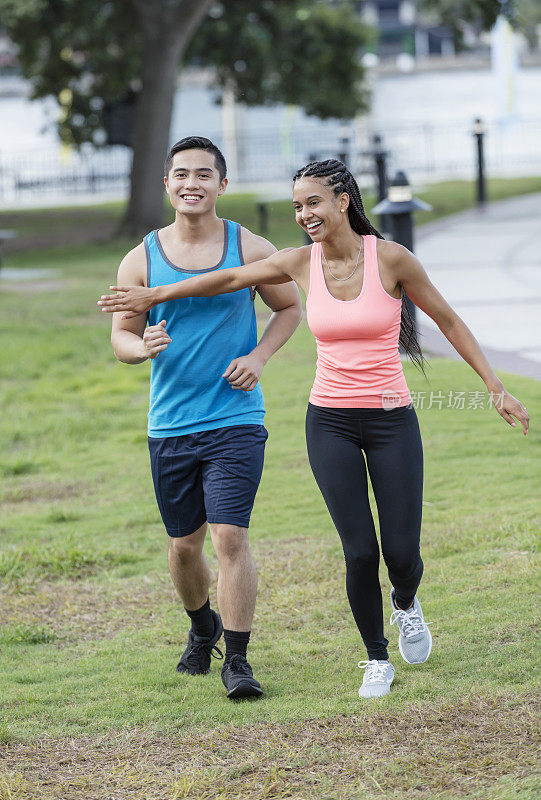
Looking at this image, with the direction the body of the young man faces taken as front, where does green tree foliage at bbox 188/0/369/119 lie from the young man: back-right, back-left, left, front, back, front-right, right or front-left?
back

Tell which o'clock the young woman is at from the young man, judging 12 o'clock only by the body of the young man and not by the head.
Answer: The young woman is roughly at 10 o'clock from the young man.

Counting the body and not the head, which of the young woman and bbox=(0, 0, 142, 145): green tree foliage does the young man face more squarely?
the young woman

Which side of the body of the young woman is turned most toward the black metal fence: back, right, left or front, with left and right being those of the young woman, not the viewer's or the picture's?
back

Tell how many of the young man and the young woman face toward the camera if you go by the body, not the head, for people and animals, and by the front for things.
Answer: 2

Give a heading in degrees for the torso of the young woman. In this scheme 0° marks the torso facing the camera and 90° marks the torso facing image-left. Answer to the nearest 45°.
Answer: approximately 0°

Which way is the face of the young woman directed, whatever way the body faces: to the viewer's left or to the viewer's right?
to the viewer's left

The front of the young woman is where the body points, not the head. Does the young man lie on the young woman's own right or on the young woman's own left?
on the young woman's own right

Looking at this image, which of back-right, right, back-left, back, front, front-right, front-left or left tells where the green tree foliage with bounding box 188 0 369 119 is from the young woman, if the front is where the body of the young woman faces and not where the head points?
back

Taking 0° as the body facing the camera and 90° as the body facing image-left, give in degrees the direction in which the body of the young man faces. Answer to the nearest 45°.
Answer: approximately 0°
